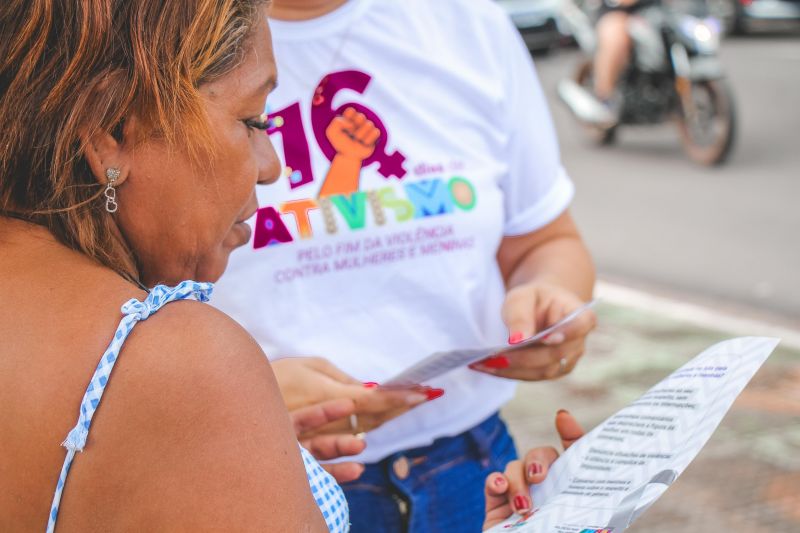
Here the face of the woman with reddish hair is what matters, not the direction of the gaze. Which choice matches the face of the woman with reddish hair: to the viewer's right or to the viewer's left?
to the viewer's right

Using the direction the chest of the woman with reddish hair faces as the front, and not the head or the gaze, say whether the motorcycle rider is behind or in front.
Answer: in front

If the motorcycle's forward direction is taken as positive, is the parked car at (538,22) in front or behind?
behind

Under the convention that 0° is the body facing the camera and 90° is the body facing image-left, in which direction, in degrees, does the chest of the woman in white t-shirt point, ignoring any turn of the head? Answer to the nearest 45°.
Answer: approximately 0°

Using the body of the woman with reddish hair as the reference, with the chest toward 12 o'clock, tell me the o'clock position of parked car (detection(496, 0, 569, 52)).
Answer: The parked car is roughly at 11 o'clock from the woman with reddish hair.

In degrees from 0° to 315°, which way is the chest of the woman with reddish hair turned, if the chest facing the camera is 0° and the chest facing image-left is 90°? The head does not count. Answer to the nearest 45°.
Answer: approximately 225°

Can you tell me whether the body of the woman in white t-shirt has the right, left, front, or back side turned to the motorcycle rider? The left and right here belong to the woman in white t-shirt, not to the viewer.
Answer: back

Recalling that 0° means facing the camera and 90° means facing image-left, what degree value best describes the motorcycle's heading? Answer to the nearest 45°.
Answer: approximately 315°

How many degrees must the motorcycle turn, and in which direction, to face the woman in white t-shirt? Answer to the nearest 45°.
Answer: approximately 45° to its right

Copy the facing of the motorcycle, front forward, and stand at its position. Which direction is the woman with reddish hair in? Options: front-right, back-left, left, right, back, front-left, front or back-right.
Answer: front-right

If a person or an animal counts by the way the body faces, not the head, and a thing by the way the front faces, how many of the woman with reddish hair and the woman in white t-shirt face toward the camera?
1
